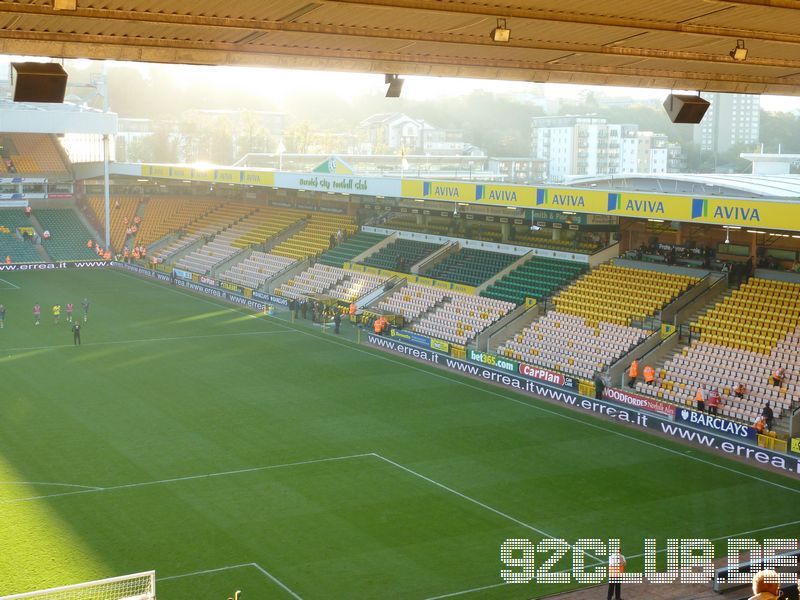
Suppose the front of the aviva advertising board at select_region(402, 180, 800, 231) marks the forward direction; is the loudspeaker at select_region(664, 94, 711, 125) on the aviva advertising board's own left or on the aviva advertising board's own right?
on the aviva advertising board's own left

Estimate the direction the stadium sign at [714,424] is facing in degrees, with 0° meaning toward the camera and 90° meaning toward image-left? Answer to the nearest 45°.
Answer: approximately 45°

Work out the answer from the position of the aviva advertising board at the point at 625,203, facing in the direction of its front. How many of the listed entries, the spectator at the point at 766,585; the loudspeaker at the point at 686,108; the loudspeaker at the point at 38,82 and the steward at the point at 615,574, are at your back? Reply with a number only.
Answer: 0

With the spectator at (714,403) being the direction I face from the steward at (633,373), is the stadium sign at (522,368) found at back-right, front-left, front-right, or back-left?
back-right

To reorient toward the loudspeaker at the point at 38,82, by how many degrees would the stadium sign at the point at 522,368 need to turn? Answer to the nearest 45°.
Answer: approximately 45° to its left

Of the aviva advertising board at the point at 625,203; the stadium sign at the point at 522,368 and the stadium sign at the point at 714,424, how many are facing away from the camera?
0

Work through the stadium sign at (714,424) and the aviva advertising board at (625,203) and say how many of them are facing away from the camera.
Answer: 0

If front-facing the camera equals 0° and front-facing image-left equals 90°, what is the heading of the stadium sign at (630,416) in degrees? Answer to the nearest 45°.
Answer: approximately 45°

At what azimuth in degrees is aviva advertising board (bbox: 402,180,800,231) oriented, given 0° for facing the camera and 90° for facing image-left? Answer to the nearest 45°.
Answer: approximately 45°

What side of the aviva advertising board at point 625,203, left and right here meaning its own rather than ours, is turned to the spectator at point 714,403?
left

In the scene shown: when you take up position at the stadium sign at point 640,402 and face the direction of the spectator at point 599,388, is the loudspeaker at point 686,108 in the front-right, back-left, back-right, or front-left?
back-left

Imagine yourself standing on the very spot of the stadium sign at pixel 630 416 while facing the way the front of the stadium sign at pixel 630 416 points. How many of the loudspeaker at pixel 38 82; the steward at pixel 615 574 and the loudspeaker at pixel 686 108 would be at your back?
0

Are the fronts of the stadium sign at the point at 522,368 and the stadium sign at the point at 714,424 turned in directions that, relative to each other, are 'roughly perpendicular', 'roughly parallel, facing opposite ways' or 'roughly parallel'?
roughly parallel

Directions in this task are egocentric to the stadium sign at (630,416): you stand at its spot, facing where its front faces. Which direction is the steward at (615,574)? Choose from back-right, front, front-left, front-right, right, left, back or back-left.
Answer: front-left

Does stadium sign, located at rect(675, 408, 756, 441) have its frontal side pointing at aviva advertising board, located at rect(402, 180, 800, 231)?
no

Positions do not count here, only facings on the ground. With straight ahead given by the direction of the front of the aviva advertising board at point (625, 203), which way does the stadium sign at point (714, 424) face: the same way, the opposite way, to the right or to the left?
the same way

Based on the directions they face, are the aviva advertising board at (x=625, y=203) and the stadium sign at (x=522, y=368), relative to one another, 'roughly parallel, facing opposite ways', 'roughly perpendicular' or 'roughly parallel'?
roughly parallel

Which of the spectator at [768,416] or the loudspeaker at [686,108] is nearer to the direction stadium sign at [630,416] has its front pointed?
the loudspeaker
